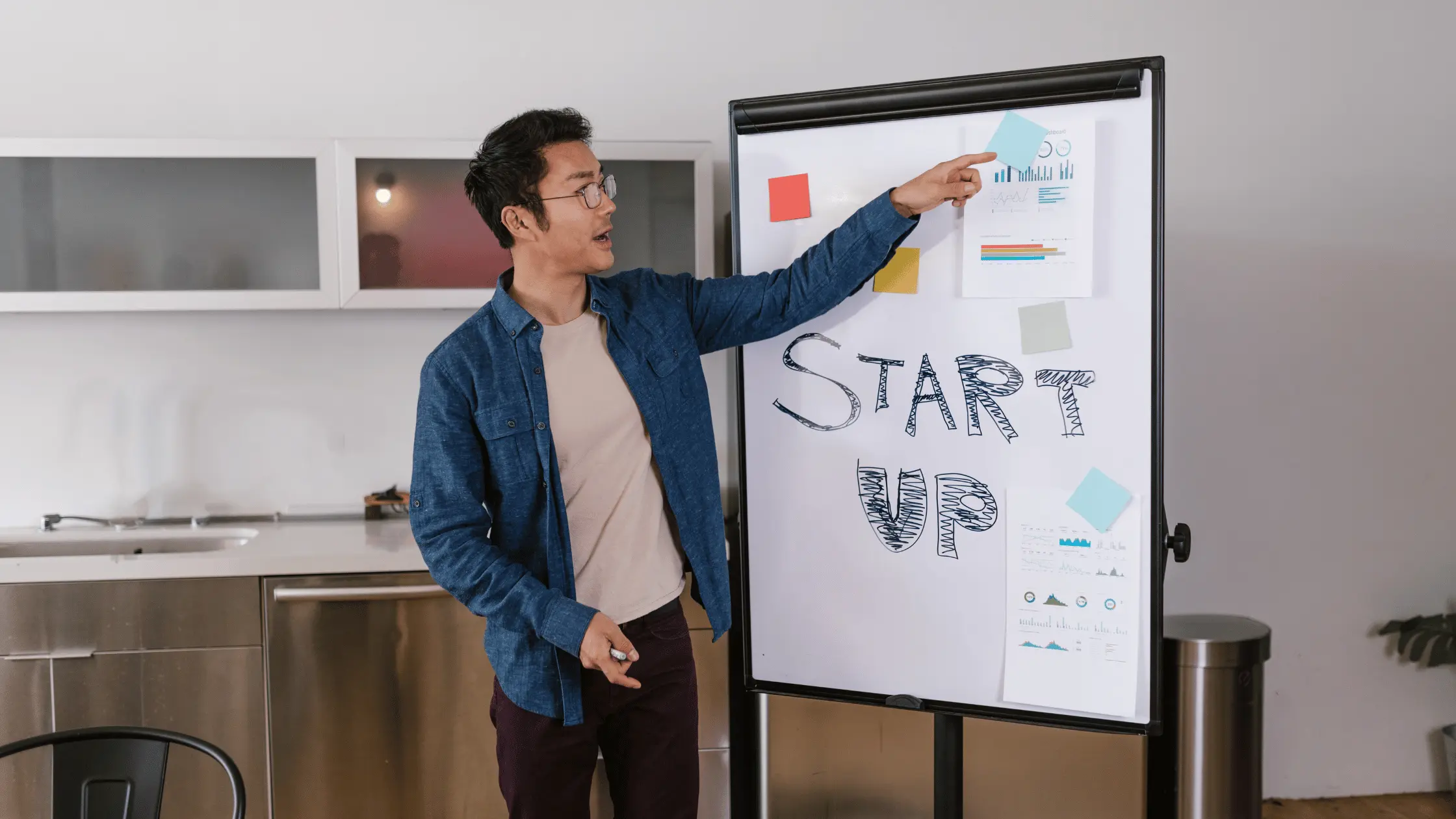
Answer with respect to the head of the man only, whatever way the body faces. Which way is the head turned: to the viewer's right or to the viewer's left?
to the viewer's right

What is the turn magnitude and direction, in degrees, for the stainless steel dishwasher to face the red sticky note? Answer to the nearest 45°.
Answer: approximately 45° to its left

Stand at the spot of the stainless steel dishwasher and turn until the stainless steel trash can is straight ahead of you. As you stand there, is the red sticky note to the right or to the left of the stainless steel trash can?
right

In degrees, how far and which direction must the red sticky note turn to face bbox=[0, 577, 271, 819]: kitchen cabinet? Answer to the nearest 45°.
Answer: approximately 90° to its right

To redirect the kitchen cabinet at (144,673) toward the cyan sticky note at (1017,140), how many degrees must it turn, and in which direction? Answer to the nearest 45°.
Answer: approximately 45° to its left

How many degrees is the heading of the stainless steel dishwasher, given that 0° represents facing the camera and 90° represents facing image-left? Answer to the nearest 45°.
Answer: approximately 0°
